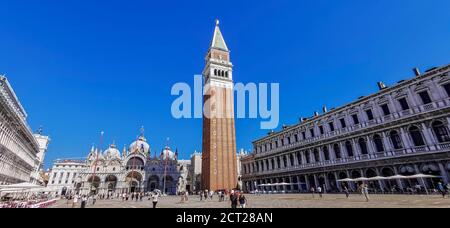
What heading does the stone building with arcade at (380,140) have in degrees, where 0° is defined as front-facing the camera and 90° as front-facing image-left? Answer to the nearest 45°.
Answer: approximately 45°
